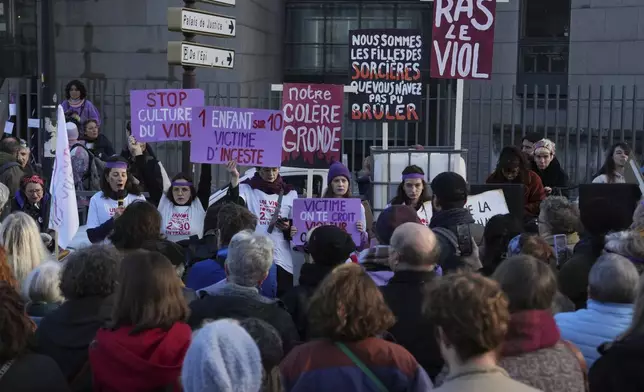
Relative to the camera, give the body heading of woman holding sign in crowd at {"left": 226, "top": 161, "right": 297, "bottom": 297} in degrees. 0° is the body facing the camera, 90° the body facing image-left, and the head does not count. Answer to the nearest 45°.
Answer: approximately 0°

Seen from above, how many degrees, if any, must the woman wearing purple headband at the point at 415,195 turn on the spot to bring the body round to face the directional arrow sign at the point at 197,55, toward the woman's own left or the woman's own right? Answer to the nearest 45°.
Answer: approximately 135° to the woman's own right

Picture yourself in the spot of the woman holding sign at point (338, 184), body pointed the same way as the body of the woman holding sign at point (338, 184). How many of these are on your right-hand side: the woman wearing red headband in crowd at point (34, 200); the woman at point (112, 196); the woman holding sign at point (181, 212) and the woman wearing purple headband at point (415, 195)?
3

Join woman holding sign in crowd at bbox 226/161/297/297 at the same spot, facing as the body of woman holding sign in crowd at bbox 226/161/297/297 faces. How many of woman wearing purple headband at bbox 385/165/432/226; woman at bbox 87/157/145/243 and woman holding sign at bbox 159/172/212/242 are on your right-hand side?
2

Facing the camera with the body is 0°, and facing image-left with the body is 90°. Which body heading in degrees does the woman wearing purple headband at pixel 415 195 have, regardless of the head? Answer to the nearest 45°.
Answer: approximately 0°

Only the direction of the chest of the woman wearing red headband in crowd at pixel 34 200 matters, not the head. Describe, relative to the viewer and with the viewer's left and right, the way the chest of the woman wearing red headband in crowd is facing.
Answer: facing the viewer and to the right of the viewer

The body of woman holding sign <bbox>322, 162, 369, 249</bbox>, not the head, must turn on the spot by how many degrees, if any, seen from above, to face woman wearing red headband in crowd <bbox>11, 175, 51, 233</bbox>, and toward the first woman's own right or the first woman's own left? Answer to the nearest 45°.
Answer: approximately 90° to the first woman's own right

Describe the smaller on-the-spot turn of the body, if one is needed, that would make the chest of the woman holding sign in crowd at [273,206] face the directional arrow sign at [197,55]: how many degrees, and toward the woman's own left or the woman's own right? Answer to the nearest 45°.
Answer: approximately 135° to the woman's own right

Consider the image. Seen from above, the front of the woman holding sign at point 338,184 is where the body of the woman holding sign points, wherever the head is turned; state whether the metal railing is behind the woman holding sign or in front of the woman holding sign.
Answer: behind

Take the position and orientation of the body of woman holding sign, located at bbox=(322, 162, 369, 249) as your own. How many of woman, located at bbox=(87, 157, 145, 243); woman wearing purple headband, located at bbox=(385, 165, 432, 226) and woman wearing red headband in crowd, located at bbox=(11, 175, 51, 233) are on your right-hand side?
2

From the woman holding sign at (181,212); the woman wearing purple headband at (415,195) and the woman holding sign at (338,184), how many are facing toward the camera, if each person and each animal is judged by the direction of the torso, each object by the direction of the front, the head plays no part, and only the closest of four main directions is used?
3

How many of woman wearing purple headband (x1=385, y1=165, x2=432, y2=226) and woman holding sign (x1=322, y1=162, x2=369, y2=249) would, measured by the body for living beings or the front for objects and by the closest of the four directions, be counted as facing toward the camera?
2
